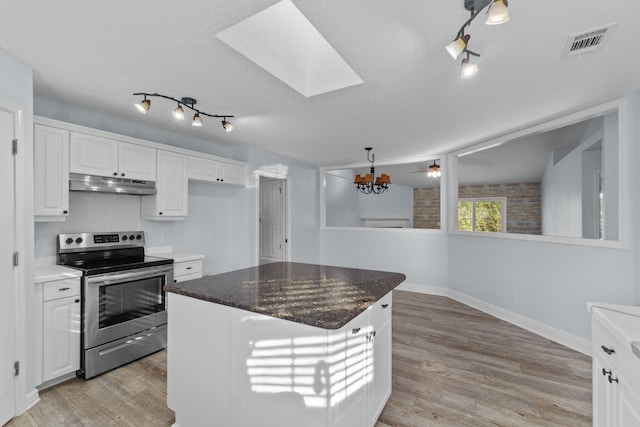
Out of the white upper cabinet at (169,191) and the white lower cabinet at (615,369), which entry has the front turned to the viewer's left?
the white lower cabinet

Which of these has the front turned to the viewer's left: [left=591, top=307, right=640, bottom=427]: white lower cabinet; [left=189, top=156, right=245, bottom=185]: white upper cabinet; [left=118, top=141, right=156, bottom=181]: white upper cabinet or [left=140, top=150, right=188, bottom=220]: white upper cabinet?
the white lower cabinet

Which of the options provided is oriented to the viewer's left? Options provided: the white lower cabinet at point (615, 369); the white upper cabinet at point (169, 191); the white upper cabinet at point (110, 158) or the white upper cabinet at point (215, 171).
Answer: the white lower cabinet

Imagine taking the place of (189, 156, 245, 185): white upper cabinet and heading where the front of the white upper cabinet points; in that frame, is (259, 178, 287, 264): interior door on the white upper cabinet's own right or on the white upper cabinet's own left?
on the white upper cabinet's own left

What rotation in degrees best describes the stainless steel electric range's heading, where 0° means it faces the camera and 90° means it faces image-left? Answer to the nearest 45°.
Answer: approximately 315°

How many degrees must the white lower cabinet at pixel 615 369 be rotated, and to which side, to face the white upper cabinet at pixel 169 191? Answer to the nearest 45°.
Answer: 0° — it already faces it

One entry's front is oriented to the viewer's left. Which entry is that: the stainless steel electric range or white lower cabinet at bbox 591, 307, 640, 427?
the white lower cabinet

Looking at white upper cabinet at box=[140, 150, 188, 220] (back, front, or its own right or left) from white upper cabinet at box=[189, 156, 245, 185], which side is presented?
left

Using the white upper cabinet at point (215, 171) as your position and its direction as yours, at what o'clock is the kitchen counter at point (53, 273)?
The kitchen counter is roughly at 3 o'clock from the white upper cabinet.

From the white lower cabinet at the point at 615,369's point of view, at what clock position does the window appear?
The window is roughly at 2 o'clock from the white lower cabinet.
